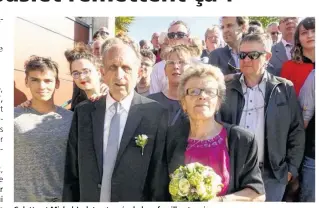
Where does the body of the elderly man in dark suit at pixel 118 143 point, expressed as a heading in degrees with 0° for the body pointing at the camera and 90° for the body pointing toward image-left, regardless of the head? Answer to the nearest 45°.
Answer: approximately 0°

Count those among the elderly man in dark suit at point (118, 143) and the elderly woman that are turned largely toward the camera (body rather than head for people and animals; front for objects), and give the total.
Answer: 2

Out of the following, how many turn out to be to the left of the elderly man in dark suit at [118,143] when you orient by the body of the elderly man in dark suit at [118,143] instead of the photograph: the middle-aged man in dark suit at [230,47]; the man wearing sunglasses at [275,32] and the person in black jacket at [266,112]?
3

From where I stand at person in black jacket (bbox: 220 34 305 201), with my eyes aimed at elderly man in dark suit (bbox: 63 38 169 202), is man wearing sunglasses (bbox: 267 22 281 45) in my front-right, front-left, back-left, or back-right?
back-right

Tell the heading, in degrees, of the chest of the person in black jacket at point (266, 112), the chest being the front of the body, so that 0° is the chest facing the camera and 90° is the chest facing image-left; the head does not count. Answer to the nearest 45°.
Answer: approximately 45°

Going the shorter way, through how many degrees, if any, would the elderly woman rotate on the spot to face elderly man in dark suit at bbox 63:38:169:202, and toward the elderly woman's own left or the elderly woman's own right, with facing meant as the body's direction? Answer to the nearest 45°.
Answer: approximately 90° to the elderly woman's own right

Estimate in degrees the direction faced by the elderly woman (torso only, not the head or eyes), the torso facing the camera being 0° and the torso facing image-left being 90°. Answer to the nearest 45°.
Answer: approximately 0°

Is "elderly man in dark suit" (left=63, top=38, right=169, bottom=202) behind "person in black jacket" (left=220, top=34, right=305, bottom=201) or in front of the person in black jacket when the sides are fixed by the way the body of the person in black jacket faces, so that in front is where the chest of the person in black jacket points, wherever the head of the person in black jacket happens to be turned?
in front
